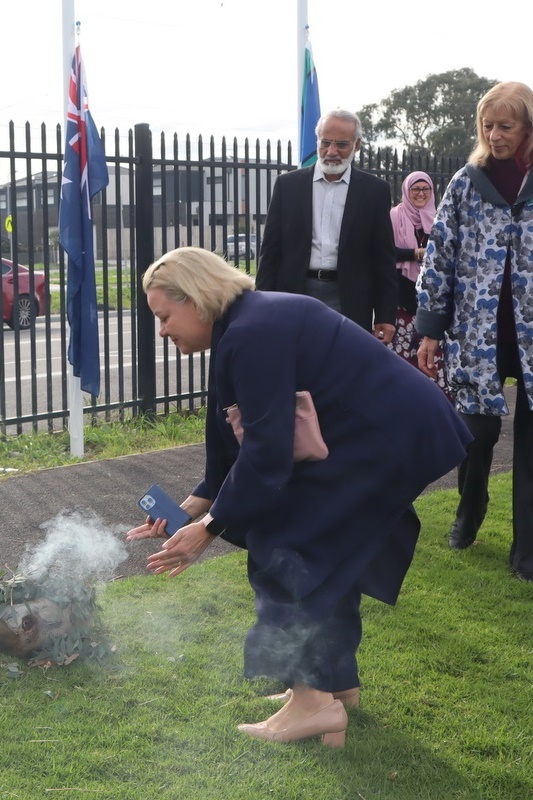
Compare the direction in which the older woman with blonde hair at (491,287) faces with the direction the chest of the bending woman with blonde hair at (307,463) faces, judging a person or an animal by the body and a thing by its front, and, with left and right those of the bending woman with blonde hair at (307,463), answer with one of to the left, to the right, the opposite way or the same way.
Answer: to the left

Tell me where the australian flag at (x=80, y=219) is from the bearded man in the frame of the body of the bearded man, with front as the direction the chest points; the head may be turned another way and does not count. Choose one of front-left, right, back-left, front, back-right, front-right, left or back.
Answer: back-right

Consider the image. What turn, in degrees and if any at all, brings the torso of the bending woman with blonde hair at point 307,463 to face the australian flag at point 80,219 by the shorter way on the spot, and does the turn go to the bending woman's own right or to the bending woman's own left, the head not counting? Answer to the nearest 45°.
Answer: approximately 90° to the bending woman's own right

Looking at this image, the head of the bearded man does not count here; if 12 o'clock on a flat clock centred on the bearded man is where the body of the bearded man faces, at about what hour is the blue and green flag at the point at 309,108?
The blue and green flag is roughly at 6 o'clock from the bearded man.

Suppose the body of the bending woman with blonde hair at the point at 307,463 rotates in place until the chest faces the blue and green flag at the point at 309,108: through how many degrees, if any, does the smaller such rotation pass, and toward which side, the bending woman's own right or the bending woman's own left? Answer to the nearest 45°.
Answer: approximately 90° to the bending woman's own right

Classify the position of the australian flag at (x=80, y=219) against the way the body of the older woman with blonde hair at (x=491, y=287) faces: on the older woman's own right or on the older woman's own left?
on the older woman's own right

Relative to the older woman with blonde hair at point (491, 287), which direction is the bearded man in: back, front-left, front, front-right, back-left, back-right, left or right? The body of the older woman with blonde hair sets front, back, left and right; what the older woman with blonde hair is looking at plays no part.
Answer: back-right

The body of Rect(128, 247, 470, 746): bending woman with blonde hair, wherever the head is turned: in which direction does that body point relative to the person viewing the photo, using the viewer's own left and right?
facing to the left of the viewer

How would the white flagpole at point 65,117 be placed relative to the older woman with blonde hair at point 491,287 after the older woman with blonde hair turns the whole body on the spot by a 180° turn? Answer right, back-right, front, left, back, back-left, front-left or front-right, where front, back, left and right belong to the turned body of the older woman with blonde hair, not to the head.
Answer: front-left

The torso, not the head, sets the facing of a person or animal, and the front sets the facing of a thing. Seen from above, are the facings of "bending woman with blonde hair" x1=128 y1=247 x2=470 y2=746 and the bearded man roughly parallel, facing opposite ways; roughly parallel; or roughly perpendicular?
roughly perpendicular

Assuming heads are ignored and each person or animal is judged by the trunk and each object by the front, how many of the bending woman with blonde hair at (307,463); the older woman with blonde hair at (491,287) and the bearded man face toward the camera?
2
